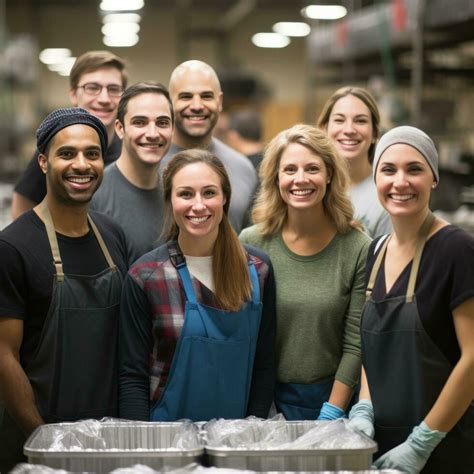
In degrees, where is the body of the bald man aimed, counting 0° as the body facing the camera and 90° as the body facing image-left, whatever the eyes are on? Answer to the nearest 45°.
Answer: approximately 0°

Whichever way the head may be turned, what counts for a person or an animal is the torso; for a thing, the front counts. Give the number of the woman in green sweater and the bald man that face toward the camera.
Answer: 2

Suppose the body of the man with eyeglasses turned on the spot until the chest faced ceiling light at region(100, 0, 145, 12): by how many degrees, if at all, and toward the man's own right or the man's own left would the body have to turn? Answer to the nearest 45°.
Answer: approximately 135° to the man's own left

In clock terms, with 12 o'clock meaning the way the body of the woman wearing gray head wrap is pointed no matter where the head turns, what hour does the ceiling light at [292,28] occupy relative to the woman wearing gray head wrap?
The ceiling light is roughly at 4 o'clock from the woman wearing gray head wrap.

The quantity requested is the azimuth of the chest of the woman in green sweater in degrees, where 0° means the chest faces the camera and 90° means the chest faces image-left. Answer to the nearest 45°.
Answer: approximately 0°

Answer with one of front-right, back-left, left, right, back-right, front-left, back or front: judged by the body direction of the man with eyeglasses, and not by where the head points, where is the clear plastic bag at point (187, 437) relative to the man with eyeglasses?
front-right

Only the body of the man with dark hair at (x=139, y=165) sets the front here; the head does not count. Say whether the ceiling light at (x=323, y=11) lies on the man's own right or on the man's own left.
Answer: on the man's own left

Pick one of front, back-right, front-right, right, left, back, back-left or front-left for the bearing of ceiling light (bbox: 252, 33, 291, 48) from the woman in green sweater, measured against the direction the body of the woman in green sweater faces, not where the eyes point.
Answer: back

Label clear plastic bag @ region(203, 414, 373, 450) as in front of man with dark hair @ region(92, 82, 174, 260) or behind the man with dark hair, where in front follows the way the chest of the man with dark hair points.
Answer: in front

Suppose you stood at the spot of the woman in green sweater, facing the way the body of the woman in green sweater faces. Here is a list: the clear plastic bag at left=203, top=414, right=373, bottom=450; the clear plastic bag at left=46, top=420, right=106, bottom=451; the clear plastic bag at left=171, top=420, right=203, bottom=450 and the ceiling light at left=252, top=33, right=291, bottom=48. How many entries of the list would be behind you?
1

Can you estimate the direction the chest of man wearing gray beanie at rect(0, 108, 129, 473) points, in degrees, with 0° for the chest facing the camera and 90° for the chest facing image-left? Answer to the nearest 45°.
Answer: approximately 315°
